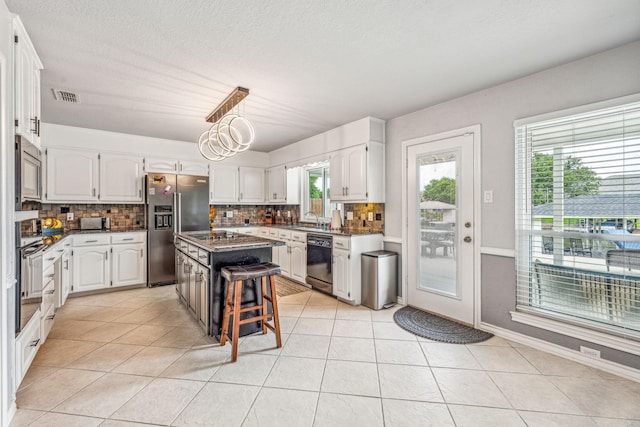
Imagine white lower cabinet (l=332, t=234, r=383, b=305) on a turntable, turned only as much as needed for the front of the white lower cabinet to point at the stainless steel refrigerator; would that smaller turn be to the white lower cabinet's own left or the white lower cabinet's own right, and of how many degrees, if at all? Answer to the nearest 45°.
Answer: approximately 45° to the white lower cabinet's own right

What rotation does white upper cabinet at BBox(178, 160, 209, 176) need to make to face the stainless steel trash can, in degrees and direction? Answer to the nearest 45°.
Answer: approximately 45° to its left

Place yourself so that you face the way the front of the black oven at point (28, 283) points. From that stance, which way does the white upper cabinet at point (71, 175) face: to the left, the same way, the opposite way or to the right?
to the right

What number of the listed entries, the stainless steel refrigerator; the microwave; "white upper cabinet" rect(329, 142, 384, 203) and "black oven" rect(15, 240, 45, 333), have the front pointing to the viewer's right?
2

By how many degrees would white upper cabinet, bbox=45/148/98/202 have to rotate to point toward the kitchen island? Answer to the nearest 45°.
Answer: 0° — it already faces it

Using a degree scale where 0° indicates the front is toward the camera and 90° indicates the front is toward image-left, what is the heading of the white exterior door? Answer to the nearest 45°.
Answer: approximately 45°

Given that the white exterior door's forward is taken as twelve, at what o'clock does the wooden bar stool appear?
The wooden bar stool is roughly at 12 o'clock from the white exterior door.

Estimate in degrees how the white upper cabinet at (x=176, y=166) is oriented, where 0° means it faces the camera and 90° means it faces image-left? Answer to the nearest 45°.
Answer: approximately 0°

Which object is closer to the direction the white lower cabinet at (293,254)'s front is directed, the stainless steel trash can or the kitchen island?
the kitchen island

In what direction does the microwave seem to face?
to the viewer's right

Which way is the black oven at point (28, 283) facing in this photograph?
to the viewer's right

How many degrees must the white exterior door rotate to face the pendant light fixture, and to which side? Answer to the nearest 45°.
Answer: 0° — it already faces it
